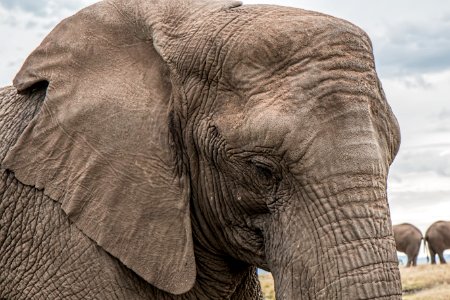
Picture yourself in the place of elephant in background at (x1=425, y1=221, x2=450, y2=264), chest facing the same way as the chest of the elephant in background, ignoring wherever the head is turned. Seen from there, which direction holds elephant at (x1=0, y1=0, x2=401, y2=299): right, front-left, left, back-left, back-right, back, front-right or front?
right

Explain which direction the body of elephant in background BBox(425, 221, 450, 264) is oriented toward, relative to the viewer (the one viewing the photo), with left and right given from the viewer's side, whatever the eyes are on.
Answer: facing to the right of the viewer
